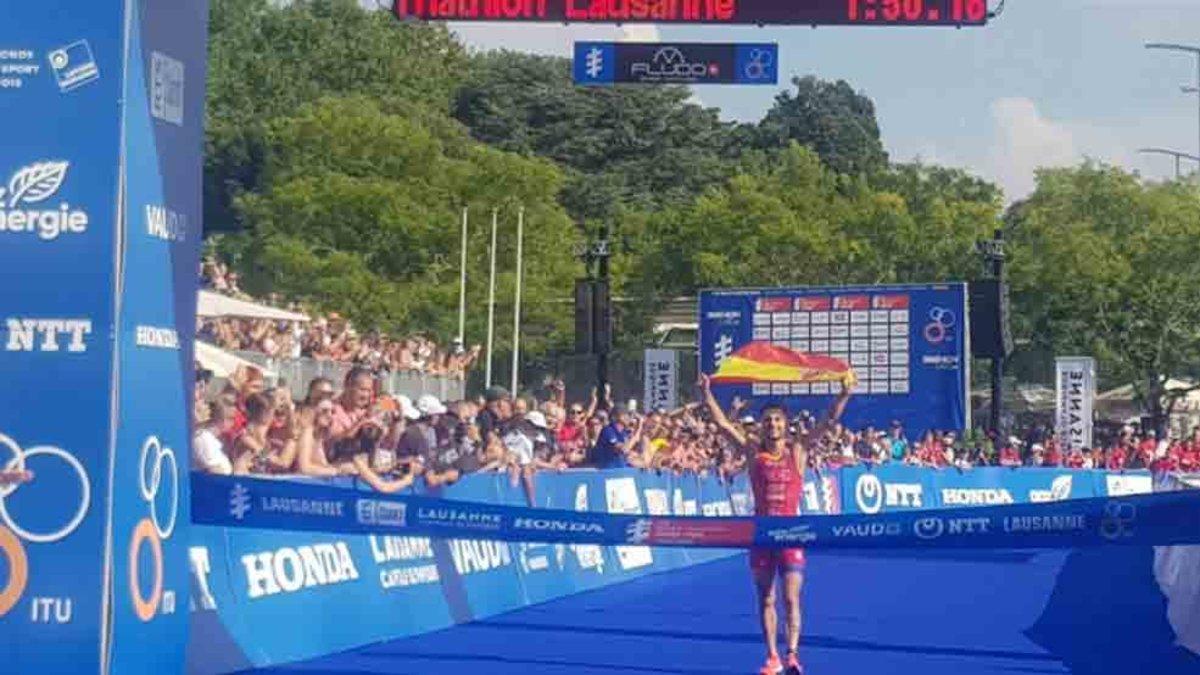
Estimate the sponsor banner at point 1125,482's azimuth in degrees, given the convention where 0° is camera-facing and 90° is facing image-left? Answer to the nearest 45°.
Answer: approximately 0°

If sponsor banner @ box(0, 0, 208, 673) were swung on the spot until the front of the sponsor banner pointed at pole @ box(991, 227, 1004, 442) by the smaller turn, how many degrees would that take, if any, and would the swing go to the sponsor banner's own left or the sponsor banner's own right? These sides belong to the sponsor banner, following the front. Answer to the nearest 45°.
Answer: approximately 135° to the sponsor banner's own left

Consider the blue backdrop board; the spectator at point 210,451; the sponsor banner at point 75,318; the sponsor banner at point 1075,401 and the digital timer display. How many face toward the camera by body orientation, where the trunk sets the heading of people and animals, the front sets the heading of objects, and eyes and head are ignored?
4

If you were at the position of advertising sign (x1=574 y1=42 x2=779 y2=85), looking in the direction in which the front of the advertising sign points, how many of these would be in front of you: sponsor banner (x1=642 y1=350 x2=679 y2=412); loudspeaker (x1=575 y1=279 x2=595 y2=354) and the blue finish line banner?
1

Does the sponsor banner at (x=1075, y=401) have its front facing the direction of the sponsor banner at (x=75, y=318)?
yes

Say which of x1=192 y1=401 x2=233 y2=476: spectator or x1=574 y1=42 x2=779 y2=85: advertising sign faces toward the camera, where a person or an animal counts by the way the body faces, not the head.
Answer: the advertising sign

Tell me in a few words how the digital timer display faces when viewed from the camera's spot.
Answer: facing the viewer

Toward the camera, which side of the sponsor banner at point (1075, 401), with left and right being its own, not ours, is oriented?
front

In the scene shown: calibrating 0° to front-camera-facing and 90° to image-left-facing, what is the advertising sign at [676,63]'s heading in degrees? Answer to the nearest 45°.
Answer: approximately 0°

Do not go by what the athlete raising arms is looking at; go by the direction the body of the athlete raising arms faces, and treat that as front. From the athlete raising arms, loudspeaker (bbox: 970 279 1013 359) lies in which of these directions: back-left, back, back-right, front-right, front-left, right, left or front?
back

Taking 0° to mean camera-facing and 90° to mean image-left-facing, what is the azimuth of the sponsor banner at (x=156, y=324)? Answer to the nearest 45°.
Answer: approximately 315°

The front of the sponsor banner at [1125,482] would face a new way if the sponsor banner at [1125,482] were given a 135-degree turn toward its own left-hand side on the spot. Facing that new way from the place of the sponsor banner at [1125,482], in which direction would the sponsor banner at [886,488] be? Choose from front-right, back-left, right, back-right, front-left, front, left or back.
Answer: back

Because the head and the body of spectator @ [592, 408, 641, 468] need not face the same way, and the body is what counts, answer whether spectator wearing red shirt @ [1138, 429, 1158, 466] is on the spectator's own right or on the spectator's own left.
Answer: on the spectator's own left
